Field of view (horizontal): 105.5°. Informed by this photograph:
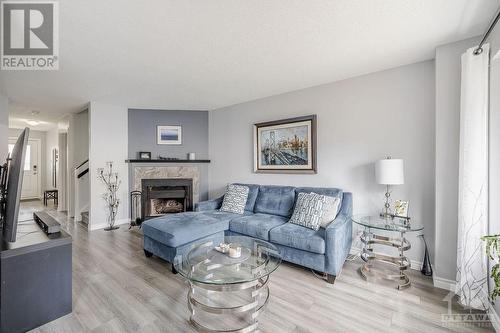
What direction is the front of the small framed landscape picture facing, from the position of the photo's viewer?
facing the viewer

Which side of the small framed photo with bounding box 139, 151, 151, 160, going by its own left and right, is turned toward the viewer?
front

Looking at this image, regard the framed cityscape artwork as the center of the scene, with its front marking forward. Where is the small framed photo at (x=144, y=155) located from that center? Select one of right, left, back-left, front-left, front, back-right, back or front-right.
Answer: front-right

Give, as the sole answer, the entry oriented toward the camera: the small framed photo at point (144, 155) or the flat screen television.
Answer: the small framed photo

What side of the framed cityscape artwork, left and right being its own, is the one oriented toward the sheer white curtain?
left

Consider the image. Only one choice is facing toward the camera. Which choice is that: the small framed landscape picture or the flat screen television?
the small framed landscape picture

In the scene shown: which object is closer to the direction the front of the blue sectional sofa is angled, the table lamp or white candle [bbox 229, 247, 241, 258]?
the white candle

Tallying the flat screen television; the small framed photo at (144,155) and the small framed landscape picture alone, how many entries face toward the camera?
2

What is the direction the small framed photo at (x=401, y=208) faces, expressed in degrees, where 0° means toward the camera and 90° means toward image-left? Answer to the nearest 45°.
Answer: approximately 45°

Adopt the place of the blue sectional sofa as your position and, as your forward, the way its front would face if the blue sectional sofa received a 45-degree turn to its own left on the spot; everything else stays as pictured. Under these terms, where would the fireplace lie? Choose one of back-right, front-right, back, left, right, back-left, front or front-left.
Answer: back-right

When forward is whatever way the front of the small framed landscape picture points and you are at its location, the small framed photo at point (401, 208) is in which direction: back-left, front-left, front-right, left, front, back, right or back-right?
front-left

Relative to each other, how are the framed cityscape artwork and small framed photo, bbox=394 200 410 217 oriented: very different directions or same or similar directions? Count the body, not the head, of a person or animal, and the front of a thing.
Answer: same or similar directions

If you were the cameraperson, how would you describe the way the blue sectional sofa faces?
facing the viewer and to the left of the viewer

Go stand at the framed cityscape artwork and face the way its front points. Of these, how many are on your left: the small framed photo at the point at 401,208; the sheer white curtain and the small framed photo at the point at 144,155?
2
